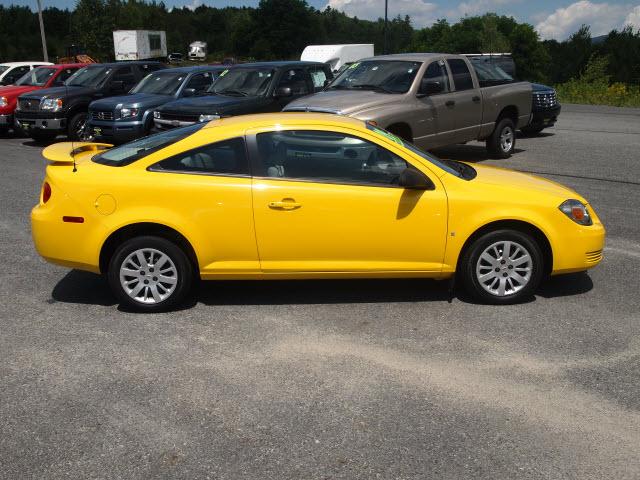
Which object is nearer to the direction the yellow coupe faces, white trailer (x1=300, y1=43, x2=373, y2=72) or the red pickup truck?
the white trailer

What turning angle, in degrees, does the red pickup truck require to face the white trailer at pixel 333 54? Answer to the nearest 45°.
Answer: approximately 180°

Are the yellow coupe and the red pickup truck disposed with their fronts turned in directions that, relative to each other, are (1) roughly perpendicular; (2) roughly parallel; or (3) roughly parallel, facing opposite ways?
roughly perpendicular

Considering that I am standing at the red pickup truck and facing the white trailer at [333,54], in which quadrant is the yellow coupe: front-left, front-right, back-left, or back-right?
back-right

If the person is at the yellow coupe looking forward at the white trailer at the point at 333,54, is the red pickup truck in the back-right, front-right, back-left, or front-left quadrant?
front-left

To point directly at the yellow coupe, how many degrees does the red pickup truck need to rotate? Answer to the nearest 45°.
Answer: approximately 45° to its left

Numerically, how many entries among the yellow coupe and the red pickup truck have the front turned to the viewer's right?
1

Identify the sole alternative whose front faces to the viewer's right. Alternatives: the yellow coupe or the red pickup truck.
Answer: the yellow coupe

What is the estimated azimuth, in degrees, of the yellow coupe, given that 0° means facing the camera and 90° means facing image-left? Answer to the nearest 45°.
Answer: approximately 270°

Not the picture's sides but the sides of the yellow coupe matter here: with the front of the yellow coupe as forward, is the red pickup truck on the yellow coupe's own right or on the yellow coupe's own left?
on the yellow coupe's own left

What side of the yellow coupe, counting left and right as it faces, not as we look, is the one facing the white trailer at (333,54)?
left
